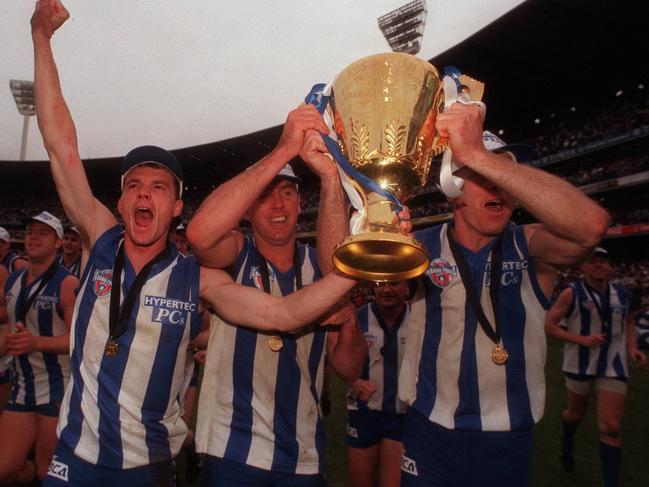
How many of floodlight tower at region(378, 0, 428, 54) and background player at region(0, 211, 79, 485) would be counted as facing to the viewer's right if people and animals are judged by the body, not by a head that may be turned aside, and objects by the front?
0

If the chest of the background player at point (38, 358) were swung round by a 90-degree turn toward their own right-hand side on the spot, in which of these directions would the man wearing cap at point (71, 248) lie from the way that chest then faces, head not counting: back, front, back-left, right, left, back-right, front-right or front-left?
front-right

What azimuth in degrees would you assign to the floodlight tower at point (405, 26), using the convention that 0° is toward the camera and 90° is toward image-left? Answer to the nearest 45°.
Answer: approximately 45°

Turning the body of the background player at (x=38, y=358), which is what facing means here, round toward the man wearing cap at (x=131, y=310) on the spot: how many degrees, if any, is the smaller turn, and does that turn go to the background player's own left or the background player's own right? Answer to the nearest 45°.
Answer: approximately 45° to the background player's own left

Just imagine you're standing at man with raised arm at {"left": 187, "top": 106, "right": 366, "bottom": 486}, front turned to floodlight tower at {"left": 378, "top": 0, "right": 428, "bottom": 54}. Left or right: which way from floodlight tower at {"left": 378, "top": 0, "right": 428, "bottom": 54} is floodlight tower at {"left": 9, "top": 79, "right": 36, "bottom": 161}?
left

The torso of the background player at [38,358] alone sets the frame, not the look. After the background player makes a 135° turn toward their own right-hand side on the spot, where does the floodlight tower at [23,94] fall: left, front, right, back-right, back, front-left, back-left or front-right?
front

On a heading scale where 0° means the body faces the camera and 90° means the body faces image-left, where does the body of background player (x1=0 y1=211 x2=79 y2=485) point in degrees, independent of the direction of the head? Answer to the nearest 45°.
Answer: approximately 45°

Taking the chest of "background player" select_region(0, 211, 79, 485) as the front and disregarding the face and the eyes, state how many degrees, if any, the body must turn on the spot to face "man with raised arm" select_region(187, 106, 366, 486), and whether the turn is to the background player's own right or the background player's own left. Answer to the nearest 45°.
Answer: approximately 45° to the background player's own left

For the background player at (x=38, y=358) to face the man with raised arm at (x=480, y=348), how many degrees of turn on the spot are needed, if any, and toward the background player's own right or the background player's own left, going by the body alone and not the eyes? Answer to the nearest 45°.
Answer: approximately 90° to the background player's own left

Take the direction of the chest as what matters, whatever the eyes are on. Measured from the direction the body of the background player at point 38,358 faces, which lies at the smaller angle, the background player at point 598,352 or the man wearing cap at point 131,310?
the man wearing cap

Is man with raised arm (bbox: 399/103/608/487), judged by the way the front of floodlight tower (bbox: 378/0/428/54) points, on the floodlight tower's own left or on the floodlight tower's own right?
on the floodlight tower's own left
